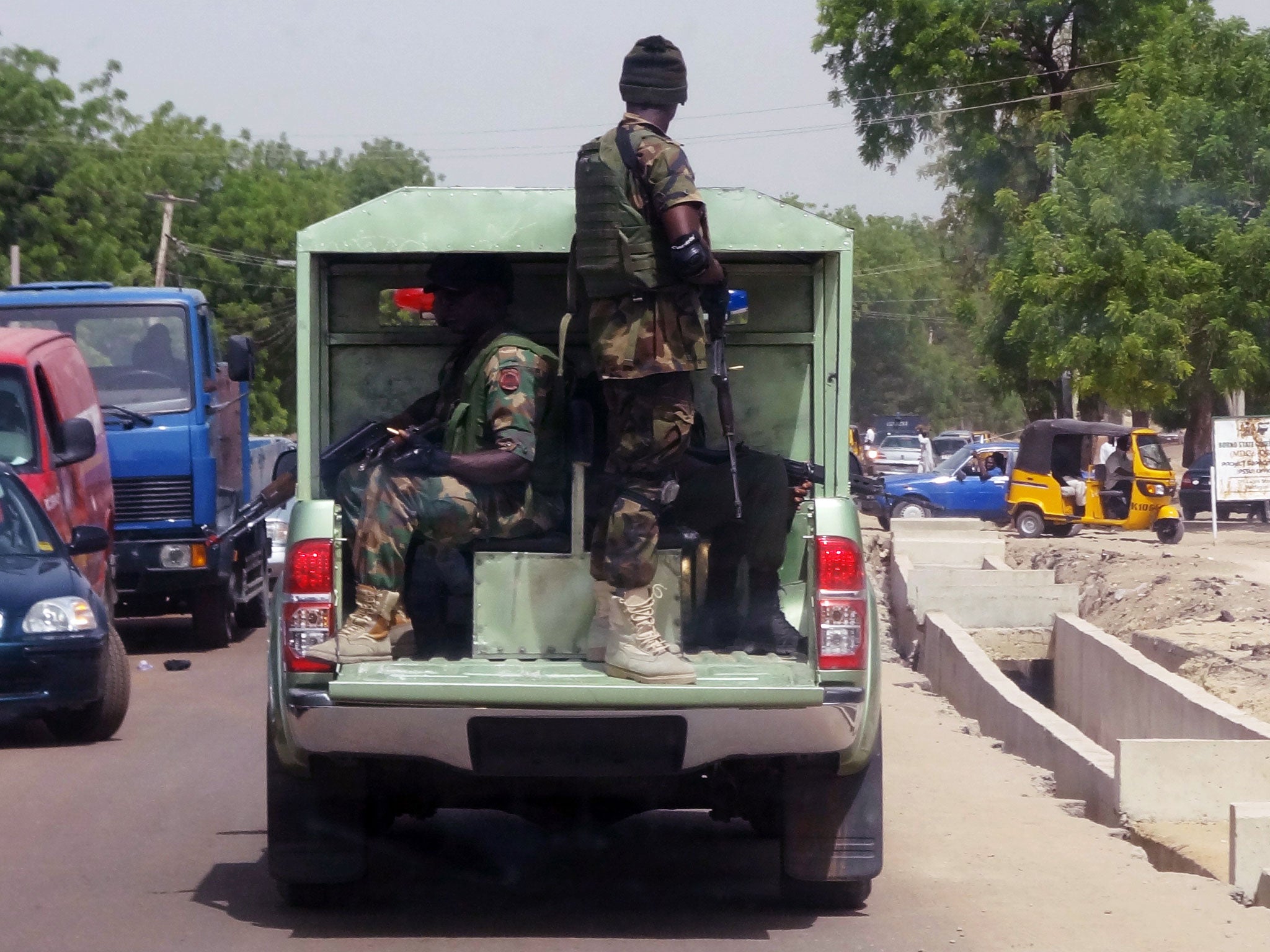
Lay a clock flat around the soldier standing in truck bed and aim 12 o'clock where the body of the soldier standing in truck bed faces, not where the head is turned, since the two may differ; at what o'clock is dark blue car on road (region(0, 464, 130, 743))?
The dark blue car on road is roughly at 9 o'clock from the soldier standing in truck bed.

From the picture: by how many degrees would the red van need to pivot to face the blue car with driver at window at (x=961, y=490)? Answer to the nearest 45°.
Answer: approximately 180°

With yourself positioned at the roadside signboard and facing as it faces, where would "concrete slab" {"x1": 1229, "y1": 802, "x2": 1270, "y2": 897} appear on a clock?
The concrete slab is roughly at 12 o'clock from the roadside signboard.

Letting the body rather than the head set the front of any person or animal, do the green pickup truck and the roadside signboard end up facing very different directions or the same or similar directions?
very different directions

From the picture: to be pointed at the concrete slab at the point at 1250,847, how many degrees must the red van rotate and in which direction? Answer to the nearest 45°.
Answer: approximately 90° to its left

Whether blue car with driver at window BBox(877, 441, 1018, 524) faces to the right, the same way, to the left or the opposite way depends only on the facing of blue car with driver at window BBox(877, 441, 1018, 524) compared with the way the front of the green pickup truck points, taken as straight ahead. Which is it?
to the left

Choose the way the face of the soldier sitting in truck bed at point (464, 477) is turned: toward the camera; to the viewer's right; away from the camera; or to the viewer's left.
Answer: to the viewer's left

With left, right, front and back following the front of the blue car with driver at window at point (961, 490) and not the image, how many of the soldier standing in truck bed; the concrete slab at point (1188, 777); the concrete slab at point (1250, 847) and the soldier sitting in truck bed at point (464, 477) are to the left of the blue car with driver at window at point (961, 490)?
4

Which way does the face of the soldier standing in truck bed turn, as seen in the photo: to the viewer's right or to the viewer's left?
to the viewer's right

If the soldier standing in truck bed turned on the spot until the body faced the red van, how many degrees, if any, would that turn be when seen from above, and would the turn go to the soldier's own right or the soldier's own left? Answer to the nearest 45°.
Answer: approximately 90° to the soldier's own left

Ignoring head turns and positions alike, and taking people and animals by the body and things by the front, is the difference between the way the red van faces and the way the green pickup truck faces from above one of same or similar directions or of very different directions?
very different directions

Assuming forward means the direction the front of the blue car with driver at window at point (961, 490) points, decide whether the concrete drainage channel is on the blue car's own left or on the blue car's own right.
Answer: on the blue car's own left

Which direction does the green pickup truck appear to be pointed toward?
away from the camera

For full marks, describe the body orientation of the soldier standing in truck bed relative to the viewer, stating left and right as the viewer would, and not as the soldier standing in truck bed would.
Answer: facing away from the viewer and to the right of the viewer
